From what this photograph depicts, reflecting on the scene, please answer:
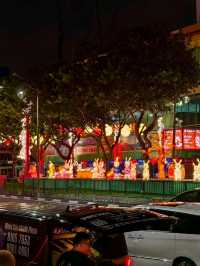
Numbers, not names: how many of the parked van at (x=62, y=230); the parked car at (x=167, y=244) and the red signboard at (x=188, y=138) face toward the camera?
1

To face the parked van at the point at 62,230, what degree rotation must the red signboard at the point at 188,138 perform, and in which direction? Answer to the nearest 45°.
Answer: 0° — it already faces it

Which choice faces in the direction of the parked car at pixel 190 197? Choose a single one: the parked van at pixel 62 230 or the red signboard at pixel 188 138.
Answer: the red signboard

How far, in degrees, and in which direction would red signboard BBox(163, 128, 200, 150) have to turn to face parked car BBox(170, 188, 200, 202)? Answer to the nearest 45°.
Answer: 0° — it already faces it

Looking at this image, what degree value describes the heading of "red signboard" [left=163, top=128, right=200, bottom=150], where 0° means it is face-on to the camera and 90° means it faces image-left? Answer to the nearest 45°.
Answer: approximately 0°
